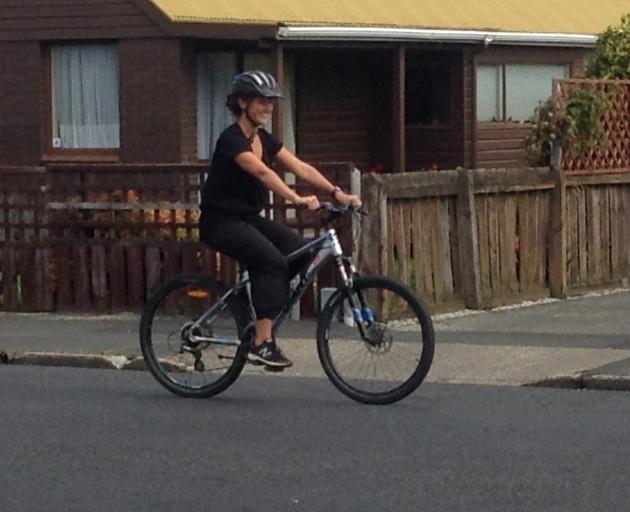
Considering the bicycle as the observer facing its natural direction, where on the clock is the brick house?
The brick house is roughly at 9 o'clock from the bicycle.

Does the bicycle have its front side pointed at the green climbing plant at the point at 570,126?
no

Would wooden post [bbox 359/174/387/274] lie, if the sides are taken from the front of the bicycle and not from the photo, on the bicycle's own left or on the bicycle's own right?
on the bicycle's own left

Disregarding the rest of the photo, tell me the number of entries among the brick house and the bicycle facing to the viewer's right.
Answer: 1

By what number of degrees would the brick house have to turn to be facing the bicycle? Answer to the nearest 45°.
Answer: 0° — it already faces it

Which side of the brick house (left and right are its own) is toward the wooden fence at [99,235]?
front

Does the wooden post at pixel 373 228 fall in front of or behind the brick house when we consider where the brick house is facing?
in front

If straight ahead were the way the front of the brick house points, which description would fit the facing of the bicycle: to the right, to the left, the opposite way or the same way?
to the left

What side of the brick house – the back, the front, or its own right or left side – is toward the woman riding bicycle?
front

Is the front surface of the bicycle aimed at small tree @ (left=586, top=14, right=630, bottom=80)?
no

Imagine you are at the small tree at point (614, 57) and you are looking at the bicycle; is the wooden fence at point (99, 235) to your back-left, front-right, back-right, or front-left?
front-right

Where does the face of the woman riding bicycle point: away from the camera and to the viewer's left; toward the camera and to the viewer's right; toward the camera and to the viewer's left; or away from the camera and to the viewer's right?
toward the camera and to the viewer's right

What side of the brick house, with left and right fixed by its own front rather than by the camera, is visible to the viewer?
front

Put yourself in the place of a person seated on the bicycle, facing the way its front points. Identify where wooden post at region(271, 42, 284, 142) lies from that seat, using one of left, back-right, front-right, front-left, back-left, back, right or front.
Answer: left

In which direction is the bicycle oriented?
to the viewer's right

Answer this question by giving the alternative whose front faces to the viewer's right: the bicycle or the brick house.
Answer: the bicycle
